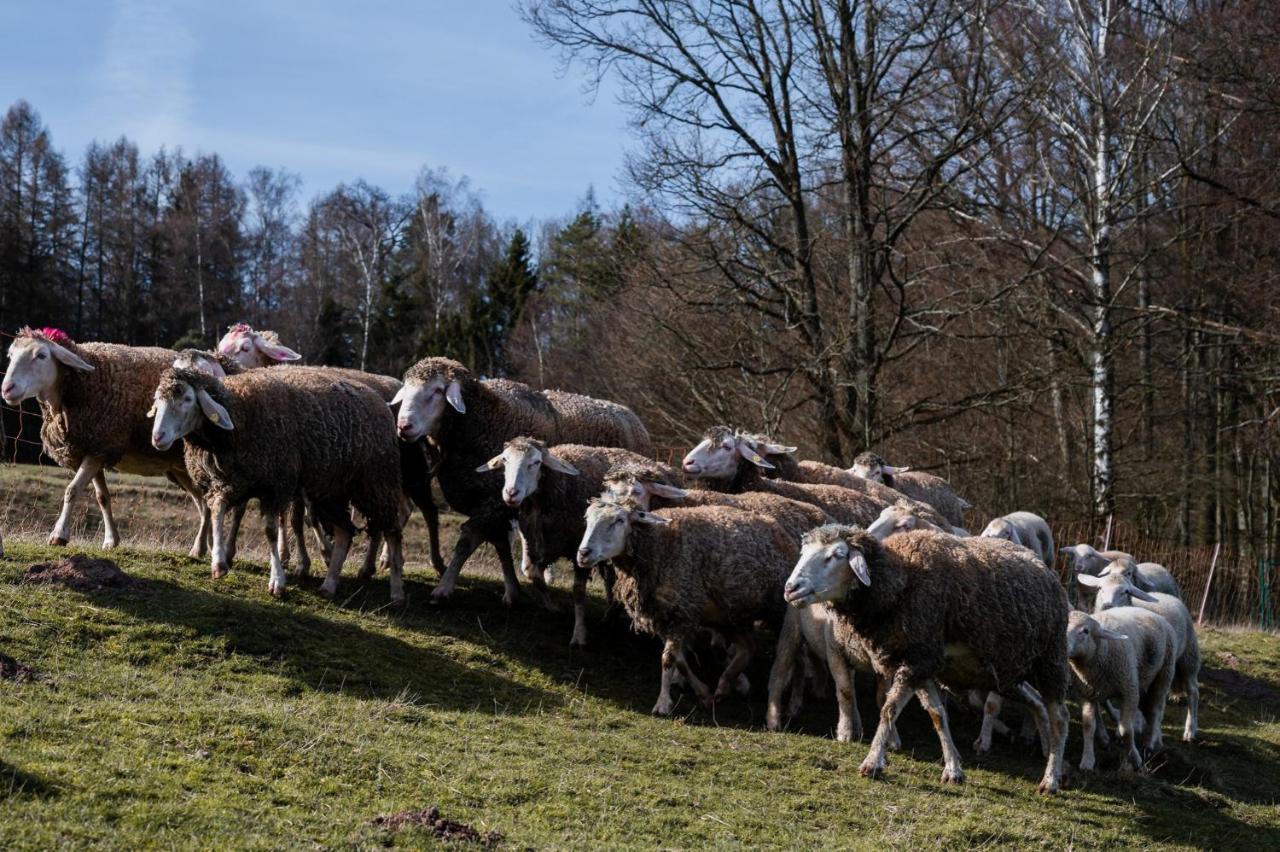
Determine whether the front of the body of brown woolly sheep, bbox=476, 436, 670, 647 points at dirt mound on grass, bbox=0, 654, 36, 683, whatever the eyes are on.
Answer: yes

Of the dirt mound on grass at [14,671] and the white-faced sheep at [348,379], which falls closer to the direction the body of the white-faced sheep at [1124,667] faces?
the dirt mound on grass

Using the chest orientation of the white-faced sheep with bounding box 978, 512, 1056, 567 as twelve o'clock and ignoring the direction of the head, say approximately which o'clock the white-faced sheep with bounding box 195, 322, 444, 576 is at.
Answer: the white-faced sheep with bounding box 195, 322, 444, 576 is roughly at 11 o'clock from the white-faced sheep with bounding box 978, 512, 1056, 567.

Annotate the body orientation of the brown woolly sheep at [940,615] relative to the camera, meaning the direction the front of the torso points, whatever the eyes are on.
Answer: to the viewer's left

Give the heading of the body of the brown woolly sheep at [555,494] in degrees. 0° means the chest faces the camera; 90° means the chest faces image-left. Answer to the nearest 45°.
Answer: approximately 45°

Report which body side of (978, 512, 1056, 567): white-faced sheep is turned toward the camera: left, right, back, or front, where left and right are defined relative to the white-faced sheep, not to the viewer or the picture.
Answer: left

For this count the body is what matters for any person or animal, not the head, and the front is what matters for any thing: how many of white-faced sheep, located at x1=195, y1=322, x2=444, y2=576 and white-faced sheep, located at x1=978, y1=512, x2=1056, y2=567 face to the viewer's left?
2

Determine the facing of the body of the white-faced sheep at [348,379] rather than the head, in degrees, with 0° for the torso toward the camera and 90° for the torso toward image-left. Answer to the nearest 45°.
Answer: approximately 90°

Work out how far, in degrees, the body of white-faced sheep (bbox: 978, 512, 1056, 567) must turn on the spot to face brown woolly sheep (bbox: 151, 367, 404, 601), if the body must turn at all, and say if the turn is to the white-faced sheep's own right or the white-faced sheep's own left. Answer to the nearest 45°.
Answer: approximately 45° to the white-faced sheep's own left

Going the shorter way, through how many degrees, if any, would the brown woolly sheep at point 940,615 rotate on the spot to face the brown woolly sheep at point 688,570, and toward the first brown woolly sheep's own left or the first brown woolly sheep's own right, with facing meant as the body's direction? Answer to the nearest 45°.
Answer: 0° — it already faces it

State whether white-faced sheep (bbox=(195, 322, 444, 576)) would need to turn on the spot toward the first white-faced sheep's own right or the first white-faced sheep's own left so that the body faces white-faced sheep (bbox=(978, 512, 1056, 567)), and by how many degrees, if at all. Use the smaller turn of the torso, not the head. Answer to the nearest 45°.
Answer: approximately 180°

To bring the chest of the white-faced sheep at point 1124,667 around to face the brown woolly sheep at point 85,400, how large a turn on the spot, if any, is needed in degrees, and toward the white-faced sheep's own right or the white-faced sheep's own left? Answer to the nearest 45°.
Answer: approximately 45° to the white-faced sheep's own right
